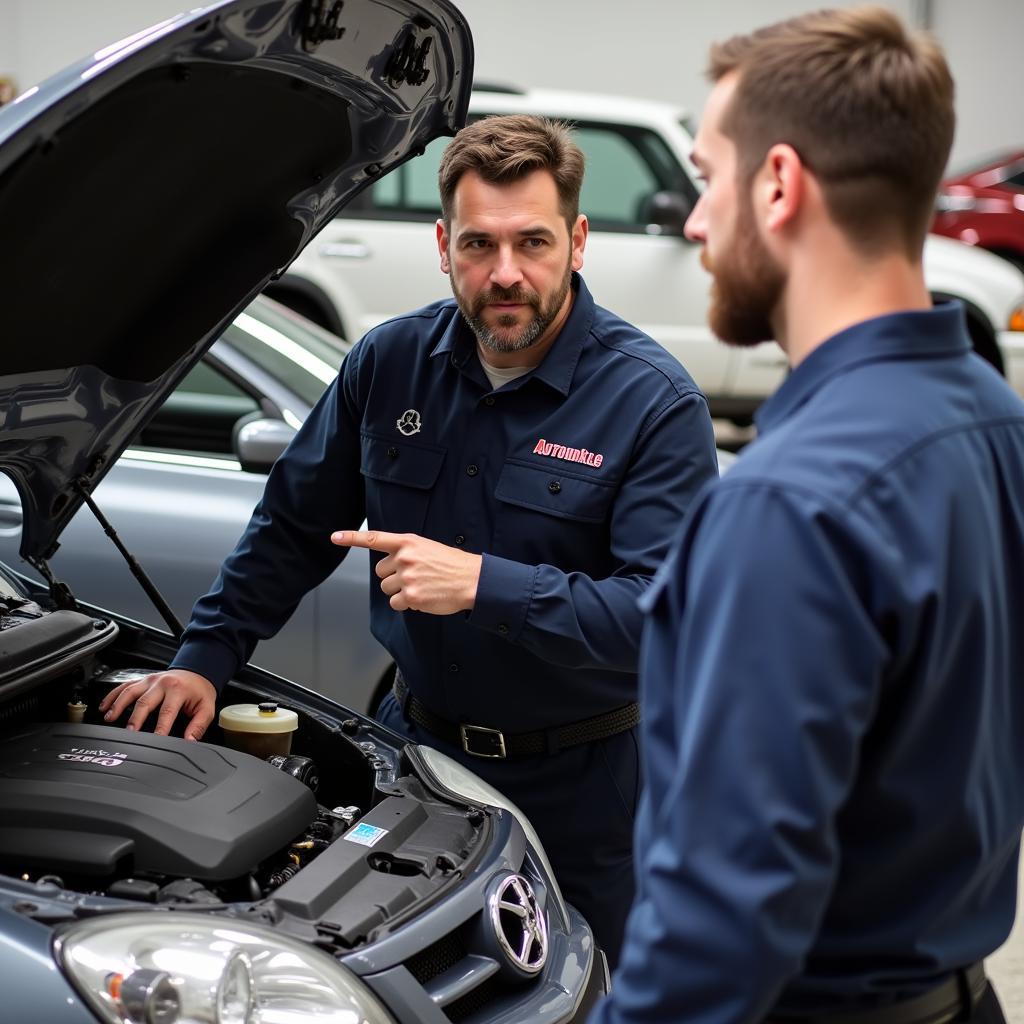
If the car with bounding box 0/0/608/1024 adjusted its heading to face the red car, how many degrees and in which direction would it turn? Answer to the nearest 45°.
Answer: approximately 90° to its left

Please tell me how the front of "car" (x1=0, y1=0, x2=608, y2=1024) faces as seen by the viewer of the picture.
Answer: facing the viewer and to the right of the viewer

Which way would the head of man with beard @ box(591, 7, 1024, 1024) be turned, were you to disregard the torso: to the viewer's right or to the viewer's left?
to the viewer's left

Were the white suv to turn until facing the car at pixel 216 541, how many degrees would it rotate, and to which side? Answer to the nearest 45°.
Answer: approximately 90° to its right

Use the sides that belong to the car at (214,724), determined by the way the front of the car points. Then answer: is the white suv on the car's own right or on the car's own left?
on the car's own left

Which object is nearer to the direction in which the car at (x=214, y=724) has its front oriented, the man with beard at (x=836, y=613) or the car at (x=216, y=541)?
the man with beard

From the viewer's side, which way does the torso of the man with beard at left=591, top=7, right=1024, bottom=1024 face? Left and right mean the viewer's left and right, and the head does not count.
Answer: facing away from the viewer and to the left of the viewer

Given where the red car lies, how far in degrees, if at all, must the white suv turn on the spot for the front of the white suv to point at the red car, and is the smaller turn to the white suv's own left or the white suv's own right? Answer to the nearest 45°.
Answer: approximately 45° to the white suv's own left

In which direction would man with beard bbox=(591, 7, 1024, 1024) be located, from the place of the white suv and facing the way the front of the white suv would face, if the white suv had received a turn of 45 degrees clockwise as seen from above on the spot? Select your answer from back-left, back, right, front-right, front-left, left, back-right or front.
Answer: front-right

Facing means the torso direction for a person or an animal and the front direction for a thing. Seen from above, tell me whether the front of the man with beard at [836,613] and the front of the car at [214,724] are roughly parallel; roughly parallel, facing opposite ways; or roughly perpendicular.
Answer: roughly parallel, facing opposite ways

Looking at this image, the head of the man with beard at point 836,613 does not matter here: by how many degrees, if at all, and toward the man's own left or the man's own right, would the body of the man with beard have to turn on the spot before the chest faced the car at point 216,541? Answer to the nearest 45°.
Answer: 0° — they already face it

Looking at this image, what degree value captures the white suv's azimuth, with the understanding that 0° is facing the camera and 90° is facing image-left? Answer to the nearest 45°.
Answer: approximately 270°

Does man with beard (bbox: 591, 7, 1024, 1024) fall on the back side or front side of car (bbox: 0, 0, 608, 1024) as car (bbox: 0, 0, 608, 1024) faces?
on the front side

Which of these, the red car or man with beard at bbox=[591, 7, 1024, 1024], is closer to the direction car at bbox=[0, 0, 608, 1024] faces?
the man with beard
